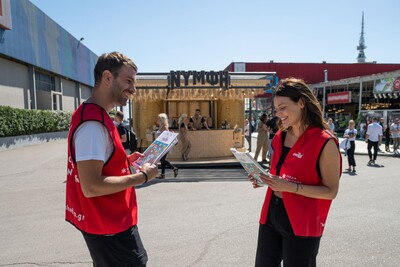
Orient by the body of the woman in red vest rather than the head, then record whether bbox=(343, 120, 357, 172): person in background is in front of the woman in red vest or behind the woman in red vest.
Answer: behind

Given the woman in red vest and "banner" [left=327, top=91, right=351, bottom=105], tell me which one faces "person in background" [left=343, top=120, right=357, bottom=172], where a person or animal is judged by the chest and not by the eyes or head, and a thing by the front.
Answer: the banner

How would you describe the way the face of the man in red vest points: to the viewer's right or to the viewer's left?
to the viewer's right

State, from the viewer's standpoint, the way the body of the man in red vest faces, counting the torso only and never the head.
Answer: to the viewer's right

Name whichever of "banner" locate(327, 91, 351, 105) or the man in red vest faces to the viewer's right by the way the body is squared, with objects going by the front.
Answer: the man in red vest

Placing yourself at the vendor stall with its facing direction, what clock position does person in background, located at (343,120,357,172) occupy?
The person in background is roughly at 10 o'clock from the vendor stall.

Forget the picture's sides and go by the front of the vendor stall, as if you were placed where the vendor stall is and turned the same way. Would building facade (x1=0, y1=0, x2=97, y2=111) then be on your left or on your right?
on your right

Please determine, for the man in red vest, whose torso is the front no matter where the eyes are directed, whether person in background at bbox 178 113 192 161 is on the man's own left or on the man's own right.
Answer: on the man's own left

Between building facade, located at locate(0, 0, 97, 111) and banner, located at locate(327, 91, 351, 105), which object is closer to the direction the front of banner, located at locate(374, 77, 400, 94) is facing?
the building facade

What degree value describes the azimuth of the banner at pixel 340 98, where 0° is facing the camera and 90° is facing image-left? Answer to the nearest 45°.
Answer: approximately 0°

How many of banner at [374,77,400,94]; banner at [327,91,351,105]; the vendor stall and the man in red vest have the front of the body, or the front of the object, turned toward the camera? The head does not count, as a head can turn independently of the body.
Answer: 3

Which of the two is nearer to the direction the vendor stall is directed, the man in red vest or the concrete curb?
the man in red vest

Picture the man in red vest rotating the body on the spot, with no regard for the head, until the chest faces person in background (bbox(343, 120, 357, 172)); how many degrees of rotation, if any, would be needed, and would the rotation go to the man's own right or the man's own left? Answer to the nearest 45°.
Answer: approximately 45° to the man's own left

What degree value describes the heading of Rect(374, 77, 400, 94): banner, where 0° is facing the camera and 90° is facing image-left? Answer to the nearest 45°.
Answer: approximately 0°
